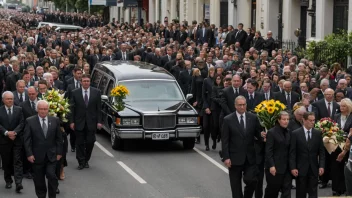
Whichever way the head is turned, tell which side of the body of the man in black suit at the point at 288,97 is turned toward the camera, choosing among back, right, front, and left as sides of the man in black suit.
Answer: front

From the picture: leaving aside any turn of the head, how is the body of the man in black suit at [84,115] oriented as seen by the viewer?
toward the camera

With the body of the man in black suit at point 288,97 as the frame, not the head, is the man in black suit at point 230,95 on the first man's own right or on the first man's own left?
on the first man's own right

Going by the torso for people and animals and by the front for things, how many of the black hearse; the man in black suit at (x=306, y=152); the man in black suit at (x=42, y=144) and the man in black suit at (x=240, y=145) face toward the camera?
4

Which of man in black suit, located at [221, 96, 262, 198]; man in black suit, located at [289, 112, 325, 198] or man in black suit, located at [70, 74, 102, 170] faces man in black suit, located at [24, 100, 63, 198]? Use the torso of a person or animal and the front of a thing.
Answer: man in black suit, located at [70, 74, 102, 170]

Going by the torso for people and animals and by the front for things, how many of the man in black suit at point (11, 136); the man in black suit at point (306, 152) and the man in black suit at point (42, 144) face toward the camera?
3

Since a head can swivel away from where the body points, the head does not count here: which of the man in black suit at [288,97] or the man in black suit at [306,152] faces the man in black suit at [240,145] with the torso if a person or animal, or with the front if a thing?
the man in black suit at [288,97]

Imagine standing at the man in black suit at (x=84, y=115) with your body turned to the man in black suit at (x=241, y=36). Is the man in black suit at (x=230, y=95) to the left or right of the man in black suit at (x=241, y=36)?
right

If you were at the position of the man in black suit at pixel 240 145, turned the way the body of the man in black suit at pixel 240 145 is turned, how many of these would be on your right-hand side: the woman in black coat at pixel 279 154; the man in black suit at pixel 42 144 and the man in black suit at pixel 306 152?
1

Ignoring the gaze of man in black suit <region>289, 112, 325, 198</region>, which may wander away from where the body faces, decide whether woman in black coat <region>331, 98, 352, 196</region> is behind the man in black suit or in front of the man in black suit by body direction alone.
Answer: behind

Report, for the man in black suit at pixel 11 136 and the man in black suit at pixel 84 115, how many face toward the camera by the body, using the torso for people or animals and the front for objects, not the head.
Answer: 2

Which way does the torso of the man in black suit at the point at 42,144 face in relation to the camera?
toward the camera

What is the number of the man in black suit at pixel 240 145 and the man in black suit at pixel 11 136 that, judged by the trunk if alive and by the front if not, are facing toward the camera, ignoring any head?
2

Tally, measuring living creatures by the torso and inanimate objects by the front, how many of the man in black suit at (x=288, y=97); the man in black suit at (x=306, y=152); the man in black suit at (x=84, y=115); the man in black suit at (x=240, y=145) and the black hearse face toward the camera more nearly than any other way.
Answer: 5

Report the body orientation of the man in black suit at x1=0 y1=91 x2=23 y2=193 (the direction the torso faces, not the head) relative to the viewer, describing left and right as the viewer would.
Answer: facing the viewer

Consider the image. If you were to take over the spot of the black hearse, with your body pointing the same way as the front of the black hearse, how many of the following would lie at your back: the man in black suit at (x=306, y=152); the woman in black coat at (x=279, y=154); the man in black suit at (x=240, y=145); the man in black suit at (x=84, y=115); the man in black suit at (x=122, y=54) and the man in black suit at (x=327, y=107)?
1

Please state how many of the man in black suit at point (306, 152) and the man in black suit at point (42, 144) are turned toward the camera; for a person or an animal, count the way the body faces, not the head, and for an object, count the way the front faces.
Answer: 2
